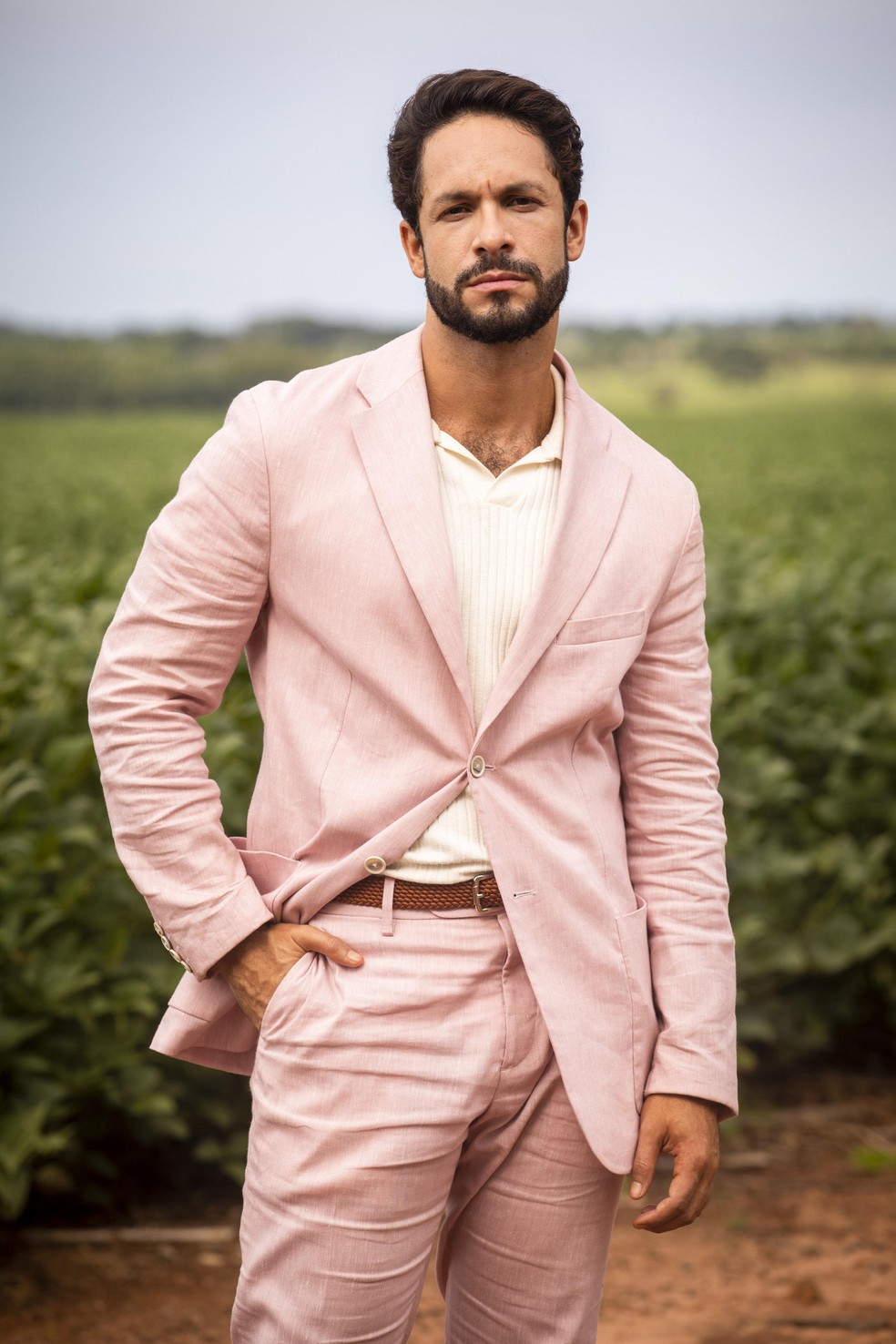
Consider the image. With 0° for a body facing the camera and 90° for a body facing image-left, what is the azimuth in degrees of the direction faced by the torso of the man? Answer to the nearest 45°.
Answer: approximately 0°
